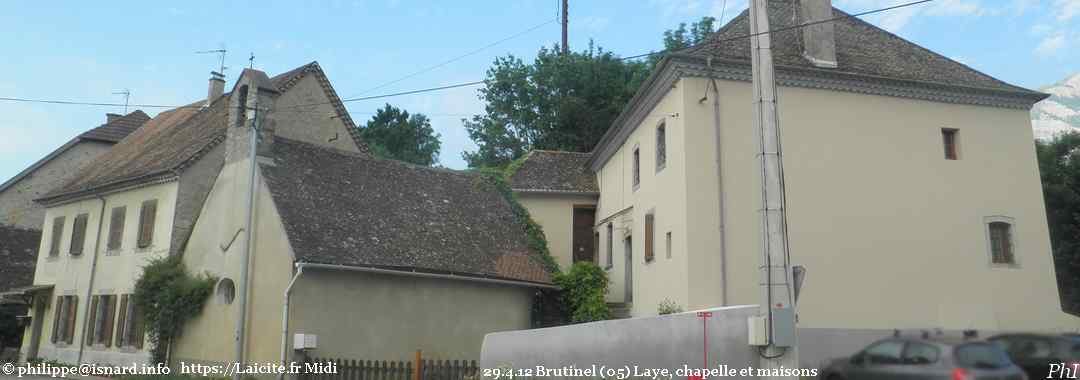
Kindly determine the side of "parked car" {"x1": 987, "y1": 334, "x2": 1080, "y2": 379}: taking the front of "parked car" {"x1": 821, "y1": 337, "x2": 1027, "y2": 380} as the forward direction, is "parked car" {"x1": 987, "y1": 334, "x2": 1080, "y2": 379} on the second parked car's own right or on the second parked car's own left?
on the second parked car's own right

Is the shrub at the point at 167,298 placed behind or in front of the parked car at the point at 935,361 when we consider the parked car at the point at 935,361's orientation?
in front

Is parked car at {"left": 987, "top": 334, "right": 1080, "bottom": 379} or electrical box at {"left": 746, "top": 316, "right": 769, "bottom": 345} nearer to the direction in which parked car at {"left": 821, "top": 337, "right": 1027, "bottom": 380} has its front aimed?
the electrical box

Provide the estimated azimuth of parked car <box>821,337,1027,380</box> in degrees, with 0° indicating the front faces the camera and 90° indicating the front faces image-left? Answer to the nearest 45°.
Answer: approximately 135°

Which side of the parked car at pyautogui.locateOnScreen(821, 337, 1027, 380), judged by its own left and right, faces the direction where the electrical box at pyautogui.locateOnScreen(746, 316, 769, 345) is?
front

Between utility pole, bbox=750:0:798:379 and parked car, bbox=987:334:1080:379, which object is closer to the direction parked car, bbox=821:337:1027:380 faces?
the utility pole

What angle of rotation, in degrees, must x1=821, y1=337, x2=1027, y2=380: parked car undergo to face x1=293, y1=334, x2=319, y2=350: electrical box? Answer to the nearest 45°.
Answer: approximately 45° to its left

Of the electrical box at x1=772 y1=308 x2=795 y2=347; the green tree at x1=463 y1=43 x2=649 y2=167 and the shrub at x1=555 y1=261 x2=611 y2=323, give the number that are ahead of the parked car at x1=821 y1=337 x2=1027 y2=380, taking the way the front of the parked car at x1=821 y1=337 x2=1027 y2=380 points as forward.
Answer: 3

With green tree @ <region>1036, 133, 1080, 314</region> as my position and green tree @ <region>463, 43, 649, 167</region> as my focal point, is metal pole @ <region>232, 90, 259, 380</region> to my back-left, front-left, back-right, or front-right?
front-left

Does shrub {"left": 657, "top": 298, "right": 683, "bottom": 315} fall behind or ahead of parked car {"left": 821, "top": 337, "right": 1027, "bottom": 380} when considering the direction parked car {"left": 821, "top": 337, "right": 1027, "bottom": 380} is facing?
ahead
